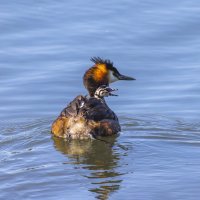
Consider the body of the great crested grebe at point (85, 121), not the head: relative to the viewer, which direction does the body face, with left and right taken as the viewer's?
facing away from the viewer and to the right of the viewer
